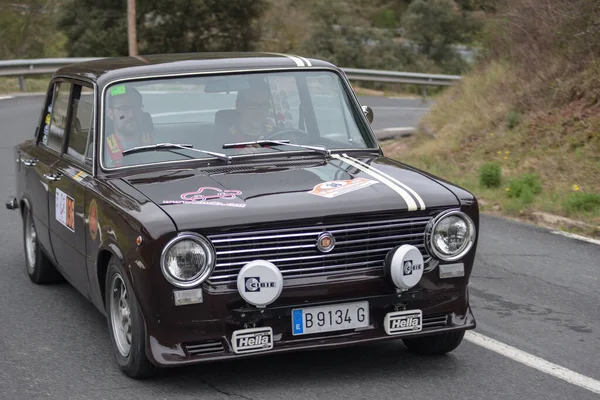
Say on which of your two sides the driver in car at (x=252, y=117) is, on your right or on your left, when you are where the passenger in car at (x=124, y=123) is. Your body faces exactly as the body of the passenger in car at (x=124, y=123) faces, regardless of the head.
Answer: on your left

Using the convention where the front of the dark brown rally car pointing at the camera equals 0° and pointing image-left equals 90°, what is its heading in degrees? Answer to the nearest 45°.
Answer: approximately 315°

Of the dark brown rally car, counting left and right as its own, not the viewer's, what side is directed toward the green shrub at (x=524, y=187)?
left

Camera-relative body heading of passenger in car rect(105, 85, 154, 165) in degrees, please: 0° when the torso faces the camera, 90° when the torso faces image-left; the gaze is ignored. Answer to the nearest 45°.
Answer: approximately 315°

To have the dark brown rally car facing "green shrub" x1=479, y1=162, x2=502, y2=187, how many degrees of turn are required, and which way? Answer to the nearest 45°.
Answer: approximately 90° to its left

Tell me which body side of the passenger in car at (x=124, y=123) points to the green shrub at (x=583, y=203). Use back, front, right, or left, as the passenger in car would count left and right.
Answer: left

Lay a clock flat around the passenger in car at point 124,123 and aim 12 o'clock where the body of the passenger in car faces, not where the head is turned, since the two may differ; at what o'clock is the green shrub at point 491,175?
The green shrub is roughly at 9 o'clock from the passenger in car.

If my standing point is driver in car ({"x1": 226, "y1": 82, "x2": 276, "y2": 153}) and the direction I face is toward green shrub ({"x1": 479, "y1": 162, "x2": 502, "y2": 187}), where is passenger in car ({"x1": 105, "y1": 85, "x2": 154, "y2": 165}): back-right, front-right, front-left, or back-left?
back-left
